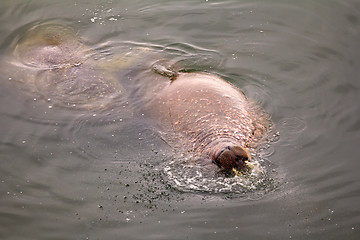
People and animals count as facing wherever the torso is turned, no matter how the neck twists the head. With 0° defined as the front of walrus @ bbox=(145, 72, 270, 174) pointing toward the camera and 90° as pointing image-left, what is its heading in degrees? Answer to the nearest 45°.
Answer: approximately 315°
